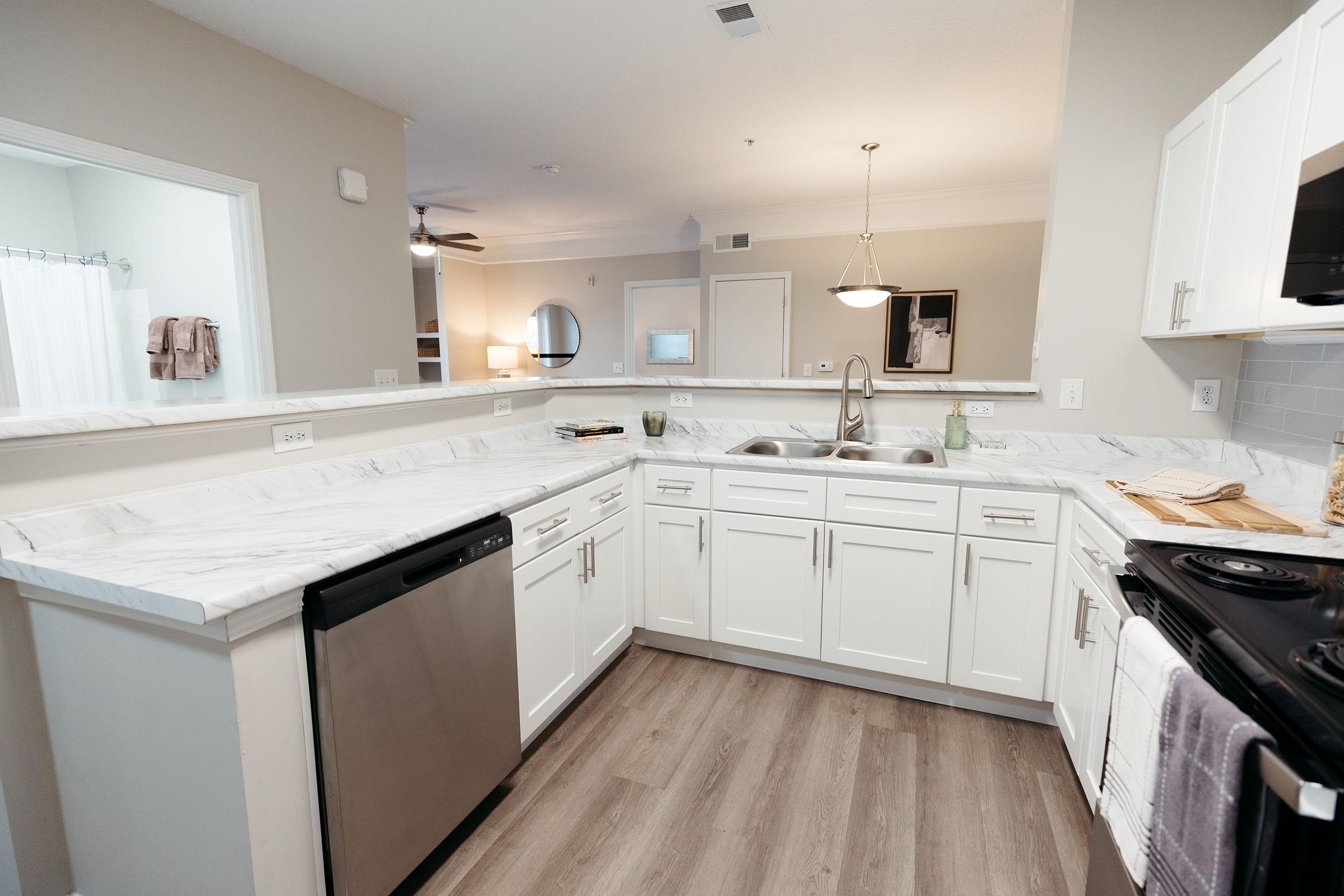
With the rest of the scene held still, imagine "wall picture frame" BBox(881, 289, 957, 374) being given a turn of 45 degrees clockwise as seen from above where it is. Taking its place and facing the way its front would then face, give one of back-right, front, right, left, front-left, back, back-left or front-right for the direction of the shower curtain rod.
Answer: front

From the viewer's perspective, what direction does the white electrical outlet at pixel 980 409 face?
toward the camera

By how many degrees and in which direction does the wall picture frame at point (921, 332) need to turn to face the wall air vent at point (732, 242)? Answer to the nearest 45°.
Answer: approximately 90° to its right

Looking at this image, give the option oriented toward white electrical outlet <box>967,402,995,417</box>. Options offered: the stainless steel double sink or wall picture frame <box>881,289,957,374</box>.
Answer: the wall picture frame

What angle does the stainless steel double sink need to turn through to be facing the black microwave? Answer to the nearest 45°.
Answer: approximately 45° to its left

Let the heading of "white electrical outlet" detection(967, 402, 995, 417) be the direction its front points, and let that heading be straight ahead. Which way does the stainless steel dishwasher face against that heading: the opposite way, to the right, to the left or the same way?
to the left

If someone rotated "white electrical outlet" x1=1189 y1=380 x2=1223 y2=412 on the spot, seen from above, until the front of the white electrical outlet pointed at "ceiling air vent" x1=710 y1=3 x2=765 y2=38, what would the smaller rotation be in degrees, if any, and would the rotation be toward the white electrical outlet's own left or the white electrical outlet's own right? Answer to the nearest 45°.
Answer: approximately 45° to the white electrical outlet's own right

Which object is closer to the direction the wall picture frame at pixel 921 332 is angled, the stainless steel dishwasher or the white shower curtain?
the stainless steel dishwasher

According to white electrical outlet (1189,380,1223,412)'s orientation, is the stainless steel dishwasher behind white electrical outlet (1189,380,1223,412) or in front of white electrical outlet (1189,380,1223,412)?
in front

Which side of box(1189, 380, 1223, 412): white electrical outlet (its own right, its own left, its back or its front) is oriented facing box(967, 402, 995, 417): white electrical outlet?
right

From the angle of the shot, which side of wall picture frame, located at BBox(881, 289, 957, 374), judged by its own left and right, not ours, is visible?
front

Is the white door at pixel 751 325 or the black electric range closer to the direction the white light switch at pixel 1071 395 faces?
the black electric range

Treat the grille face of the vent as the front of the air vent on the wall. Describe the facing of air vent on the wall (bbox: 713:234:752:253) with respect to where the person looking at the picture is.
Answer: facing the viewer

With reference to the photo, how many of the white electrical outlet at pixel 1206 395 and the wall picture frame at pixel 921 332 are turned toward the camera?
2

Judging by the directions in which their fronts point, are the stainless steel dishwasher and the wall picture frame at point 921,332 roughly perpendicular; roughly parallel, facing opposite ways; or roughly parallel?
roughly perpendicular

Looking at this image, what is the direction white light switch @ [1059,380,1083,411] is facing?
toward the camera
